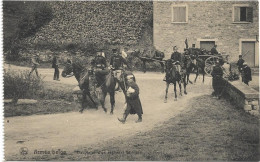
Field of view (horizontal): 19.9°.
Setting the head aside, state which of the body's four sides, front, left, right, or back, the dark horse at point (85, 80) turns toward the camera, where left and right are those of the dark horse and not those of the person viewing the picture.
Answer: left

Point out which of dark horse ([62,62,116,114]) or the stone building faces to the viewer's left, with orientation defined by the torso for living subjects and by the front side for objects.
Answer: the dark horse

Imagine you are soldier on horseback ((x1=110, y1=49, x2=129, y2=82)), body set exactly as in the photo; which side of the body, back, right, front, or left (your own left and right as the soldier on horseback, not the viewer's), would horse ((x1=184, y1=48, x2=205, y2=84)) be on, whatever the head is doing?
back

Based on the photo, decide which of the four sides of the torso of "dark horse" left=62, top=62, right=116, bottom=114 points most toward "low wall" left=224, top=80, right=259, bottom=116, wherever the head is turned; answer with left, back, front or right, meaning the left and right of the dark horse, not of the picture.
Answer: back

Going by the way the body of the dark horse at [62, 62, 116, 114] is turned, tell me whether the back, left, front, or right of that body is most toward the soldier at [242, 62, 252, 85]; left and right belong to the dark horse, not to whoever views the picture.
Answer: back

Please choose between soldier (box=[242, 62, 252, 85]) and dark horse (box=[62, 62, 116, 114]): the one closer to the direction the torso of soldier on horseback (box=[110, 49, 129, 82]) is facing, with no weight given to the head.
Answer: the dark horse

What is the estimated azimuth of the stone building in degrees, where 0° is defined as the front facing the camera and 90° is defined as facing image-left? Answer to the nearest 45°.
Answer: approximately 0°

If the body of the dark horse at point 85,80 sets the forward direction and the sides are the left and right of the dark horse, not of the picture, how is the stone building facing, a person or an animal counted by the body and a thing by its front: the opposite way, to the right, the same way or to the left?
to the left
